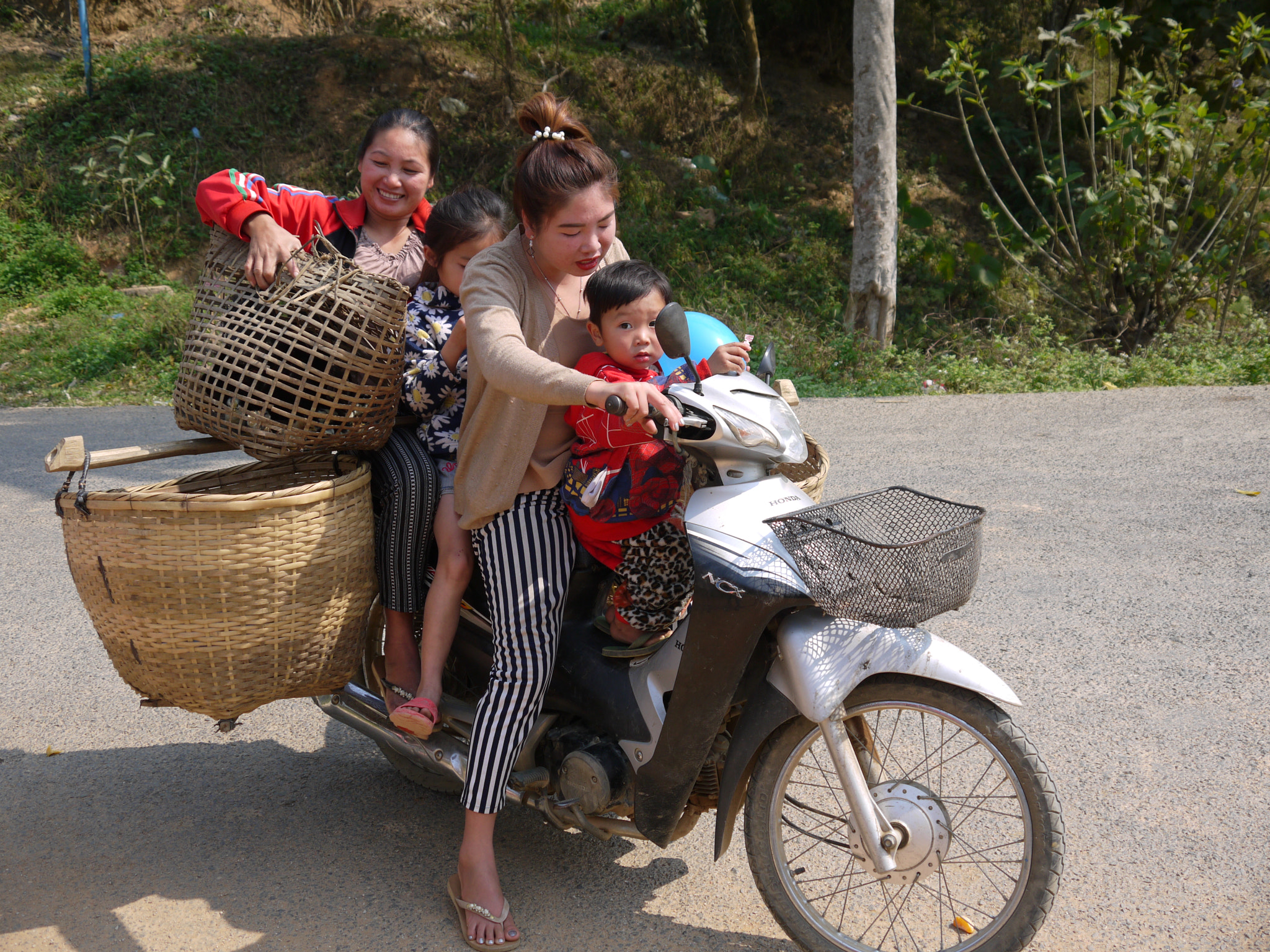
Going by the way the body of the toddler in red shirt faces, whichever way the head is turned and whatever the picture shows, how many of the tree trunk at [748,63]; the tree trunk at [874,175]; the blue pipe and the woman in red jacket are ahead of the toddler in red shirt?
0

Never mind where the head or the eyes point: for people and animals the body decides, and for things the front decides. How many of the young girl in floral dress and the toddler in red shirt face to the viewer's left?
0

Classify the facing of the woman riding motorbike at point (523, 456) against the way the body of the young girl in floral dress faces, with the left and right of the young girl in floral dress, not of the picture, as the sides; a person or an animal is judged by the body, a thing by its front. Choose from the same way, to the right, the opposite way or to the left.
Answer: the same way

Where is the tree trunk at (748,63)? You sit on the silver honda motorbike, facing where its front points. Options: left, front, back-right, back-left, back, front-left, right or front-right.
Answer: back-left

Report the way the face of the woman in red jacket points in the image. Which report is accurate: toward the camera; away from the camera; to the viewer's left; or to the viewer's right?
toward the camera

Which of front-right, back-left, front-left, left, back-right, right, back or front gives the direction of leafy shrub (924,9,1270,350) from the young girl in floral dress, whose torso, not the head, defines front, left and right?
left

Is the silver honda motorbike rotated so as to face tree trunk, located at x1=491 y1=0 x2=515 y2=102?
no

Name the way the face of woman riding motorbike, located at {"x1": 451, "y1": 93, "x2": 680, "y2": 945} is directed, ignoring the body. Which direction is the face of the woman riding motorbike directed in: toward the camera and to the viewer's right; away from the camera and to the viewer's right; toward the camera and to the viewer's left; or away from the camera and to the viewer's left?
toward the camera and to the viewer's right

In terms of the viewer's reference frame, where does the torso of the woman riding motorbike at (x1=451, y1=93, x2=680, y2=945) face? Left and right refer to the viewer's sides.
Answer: facing the viewer and to the right of the viewer

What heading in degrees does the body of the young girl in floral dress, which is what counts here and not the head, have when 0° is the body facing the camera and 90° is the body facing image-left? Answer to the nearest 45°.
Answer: approximately 315°

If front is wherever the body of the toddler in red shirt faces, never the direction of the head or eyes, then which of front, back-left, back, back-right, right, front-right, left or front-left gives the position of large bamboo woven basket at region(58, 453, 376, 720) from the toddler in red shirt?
back-right

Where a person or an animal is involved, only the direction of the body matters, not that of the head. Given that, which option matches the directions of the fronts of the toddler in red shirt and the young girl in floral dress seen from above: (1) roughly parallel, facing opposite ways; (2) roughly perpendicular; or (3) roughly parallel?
roughly parallel

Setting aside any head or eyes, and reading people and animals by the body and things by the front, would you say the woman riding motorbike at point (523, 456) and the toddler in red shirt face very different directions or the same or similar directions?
same or similar directions

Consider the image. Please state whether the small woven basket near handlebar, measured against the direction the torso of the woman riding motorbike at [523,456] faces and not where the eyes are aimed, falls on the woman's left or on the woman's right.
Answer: on the woman's left
